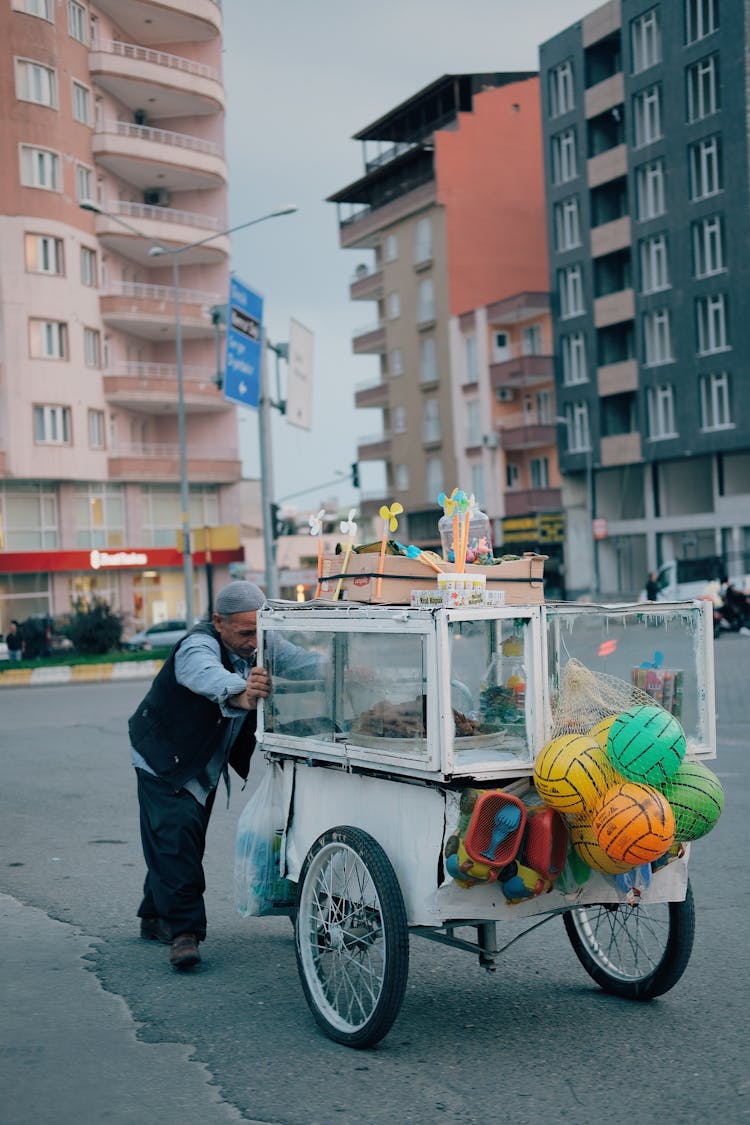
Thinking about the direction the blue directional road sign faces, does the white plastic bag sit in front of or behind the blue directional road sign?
in front

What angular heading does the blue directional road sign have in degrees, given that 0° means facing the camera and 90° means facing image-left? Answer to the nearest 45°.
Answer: approximately 315°

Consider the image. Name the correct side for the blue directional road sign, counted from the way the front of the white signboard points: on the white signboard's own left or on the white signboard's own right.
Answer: on the white signboard's own right

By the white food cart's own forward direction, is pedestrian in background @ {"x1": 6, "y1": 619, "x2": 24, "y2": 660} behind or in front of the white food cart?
behind

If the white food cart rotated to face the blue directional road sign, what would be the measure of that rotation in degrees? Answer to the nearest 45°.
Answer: approximately 135° to its left

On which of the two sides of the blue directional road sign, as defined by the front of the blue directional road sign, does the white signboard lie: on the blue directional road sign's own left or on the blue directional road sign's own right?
on the blue directional road sign's own left

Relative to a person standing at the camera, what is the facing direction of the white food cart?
facing the viewer and to the right of the viewer

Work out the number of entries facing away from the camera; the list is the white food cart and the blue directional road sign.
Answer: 0

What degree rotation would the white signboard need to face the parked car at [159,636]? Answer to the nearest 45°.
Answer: approximately 135° to its left
